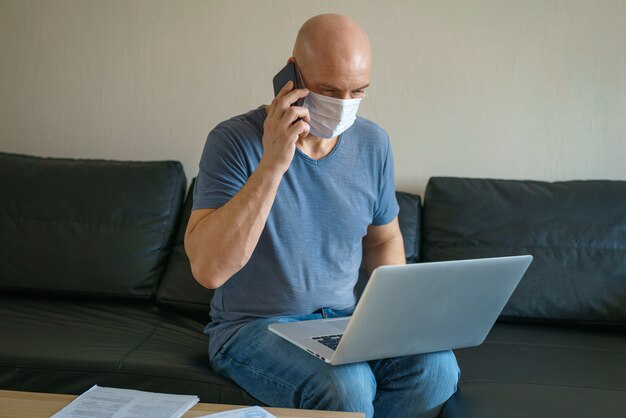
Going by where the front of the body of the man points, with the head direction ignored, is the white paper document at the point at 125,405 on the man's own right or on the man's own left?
on the man's own right

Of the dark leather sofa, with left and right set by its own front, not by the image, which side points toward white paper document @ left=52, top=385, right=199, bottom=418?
front

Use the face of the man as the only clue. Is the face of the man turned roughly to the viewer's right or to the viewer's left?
to the viewer's right

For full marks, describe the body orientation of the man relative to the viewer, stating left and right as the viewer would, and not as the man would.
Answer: facing the viewer and to the right of the viewer

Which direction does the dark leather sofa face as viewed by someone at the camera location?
facing the viewer
